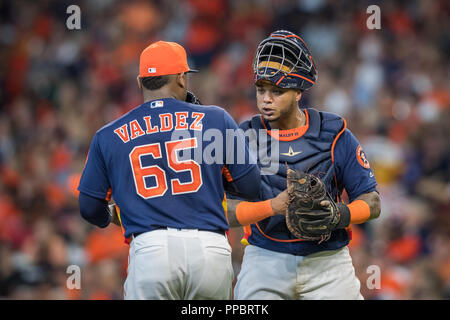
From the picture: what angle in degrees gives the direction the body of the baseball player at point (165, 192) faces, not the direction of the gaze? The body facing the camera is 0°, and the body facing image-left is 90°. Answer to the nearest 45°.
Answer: approximately 180°

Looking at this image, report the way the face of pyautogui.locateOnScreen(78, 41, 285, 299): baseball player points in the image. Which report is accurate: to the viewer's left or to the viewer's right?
to the viewer's right

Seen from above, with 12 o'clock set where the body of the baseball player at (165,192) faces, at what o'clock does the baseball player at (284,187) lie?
the baseball player at (284,187) is roughly at 2 o'clock from the baseball player at (165,192).
